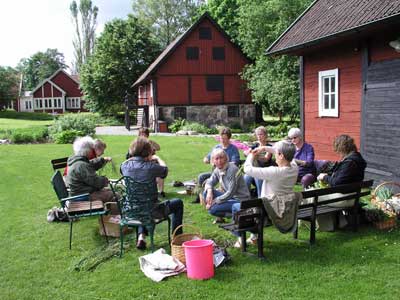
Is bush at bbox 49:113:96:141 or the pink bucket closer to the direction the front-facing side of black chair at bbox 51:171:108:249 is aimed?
the pink bucket

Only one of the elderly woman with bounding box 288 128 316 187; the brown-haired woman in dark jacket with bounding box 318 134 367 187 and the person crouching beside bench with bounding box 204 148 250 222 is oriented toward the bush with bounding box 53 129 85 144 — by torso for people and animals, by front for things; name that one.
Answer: the brown-haired woman in dark jacket with bounding box 318 134 367 187

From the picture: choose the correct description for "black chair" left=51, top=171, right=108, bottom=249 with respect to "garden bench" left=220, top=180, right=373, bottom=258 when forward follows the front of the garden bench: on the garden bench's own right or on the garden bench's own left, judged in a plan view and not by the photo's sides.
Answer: on the garden bench's own left

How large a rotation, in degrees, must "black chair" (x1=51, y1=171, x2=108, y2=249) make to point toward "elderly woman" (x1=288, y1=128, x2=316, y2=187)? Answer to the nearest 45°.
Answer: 0° — it already faces them

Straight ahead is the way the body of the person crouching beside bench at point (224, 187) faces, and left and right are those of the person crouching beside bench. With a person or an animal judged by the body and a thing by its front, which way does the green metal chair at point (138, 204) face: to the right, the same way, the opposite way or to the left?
the opposite way

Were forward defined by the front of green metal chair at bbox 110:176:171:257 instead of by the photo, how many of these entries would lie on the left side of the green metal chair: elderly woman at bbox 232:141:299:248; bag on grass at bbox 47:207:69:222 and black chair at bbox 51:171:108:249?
2

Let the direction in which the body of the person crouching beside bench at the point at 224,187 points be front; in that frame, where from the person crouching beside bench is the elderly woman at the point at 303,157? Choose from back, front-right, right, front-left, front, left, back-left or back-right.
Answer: back

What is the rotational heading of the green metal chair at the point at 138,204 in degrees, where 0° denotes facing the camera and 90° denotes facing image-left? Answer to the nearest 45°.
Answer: approximately 225°

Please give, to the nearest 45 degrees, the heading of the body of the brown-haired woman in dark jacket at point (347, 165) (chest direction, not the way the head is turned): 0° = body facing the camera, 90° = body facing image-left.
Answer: approximately 135°

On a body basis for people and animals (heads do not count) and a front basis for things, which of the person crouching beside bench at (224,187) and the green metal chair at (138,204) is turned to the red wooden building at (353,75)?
the green metal chair

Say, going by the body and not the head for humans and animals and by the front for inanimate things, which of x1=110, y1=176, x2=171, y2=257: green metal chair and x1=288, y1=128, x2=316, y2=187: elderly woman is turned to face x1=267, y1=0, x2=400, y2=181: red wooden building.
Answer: the green metal chair

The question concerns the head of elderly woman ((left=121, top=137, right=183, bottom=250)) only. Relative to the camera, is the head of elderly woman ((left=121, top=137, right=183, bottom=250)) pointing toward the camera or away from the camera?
away from the camera

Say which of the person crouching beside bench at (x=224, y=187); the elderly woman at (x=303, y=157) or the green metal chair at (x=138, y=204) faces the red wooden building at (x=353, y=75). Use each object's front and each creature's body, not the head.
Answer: the green metal chair

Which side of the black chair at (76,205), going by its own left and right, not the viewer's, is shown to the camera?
right
